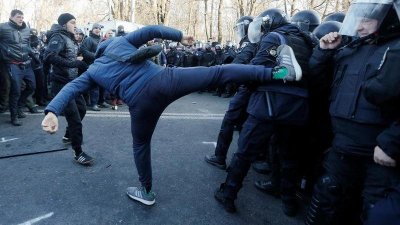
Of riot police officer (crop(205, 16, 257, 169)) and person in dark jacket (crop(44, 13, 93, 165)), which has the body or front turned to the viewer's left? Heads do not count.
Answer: the riot police officer

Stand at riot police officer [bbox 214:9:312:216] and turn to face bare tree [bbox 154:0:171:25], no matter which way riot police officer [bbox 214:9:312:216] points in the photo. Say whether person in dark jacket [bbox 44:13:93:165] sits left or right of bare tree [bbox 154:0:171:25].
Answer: left

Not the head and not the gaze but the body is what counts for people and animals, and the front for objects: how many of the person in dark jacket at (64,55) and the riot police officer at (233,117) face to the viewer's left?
1

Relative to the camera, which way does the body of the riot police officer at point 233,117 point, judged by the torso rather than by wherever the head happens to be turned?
to the viewer's left

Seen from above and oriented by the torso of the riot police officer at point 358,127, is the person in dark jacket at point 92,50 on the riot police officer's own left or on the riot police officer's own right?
on the riot police officer's own right

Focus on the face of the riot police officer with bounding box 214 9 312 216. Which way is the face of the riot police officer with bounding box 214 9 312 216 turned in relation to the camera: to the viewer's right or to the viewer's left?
to the viewer's left

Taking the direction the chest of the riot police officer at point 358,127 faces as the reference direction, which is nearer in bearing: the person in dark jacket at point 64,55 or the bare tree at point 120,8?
the person in dark jacket

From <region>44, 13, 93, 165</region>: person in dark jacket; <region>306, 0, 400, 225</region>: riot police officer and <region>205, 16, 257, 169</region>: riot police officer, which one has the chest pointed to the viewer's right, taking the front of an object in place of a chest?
the person in dark jacket

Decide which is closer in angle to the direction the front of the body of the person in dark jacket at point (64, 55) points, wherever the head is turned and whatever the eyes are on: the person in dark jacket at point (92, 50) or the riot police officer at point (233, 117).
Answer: the riot police officer

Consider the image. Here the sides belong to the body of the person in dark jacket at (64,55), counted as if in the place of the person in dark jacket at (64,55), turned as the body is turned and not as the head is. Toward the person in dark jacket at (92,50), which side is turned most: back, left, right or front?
left

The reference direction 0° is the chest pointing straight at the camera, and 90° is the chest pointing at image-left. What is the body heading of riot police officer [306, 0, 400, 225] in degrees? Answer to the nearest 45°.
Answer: approximately 45°

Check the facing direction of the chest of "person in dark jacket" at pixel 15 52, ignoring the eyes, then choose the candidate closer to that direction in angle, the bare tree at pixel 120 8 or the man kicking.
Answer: the man kicking

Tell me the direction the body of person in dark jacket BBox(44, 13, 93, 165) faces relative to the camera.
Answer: to the viewer's right

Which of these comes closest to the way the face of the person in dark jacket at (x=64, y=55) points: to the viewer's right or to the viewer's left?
to the viewer's right

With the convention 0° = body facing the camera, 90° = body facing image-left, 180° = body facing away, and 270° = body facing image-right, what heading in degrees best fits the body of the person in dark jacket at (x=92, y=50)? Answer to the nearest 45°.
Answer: approximately 315°
